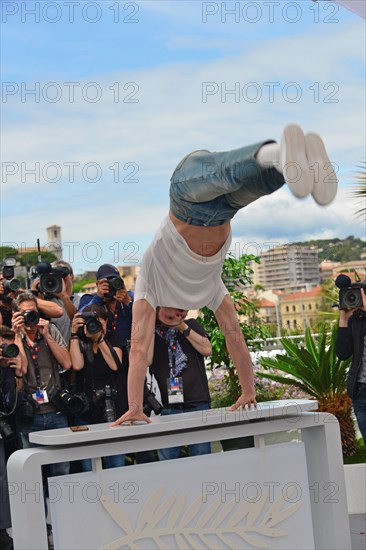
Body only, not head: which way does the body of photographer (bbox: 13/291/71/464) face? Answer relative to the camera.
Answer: toward the camera

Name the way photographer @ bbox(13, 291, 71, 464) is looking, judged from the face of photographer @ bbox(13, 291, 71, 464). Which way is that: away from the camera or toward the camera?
toward the camera

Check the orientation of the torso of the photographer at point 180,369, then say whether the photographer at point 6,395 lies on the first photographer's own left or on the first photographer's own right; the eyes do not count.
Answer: on the first photographer's own right

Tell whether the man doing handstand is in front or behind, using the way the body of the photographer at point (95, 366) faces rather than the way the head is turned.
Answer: in front

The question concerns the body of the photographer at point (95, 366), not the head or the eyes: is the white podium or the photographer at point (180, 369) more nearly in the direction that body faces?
the white podium

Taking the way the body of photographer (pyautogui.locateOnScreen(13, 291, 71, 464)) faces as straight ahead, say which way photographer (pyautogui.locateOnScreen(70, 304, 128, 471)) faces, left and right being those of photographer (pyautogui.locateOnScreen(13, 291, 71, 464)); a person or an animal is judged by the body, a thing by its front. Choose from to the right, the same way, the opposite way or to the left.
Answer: the same way

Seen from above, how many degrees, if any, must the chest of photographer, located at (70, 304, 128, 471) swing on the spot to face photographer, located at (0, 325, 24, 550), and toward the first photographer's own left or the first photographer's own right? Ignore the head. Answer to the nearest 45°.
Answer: approximately 90° to the first photographer's own right

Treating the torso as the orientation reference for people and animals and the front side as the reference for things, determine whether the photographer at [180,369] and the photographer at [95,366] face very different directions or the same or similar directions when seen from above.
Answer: same or similar directions

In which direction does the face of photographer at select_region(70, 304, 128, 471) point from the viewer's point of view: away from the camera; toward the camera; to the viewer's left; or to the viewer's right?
toward the camera

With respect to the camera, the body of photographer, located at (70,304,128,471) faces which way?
toward the camera

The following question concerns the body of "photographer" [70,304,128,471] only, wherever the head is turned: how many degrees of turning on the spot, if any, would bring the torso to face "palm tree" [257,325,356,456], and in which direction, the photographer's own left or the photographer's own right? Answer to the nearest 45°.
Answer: approximately 135° to the photographer's own left

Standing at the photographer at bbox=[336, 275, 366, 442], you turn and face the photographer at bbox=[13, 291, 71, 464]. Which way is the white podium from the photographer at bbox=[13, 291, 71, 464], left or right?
left

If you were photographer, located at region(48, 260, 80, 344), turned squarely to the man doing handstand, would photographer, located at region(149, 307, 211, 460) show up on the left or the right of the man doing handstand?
left

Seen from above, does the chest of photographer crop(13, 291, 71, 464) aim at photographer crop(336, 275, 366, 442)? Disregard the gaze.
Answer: no

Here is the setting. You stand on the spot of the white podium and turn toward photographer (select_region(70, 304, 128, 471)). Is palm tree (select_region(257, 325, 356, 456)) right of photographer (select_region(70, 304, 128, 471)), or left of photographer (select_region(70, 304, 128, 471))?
right

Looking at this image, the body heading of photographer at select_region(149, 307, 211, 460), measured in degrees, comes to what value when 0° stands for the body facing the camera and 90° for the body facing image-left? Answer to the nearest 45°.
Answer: approximately 0°

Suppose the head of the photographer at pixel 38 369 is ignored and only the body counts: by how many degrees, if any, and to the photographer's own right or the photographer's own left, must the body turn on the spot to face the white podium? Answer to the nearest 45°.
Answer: approximately 45° to the photographer's own left
